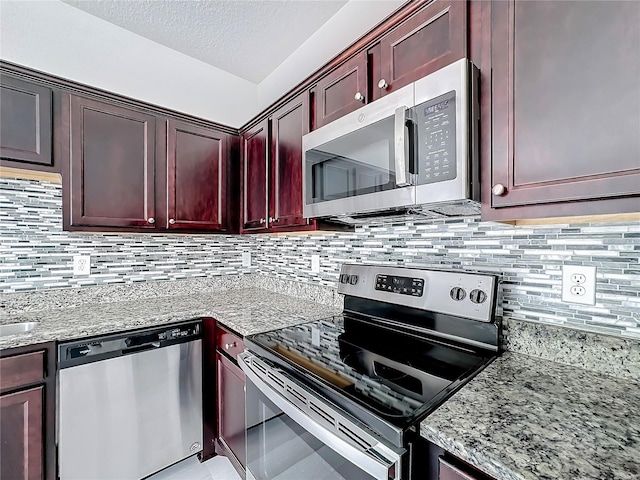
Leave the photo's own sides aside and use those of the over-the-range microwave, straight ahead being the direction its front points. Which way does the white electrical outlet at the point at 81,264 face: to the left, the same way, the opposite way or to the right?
to the left

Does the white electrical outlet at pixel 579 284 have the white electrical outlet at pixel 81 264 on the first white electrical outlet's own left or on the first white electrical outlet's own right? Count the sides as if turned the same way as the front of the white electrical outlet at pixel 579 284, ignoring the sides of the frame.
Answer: on the first white electrical outlet's own right

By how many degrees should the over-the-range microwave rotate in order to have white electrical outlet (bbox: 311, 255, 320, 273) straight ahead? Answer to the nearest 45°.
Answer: approximately 90° to its right

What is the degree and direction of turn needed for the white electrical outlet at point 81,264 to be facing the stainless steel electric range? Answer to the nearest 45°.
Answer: approximately 45° to its left

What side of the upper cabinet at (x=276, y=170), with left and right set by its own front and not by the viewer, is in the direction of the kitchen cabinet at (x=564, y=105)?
left

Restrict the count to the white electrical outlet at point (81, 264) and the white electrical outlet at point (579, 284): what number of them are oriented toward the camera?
2

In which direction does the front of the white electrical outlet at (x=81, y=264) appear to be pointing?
toward the camera

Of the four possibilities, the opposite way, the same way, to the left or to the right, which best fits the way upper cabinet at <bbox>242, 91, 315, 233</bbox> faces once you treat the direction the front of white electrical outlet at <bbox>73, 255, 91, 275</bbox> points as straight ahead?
to the right

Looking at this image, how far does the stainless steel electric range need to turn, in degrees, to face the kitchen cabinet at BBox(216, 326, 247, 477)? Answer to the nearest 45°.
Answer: approximately 90° to its right

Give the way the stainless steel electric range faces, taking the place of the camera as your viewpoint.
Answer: facing the viewer and to the left of the viewer

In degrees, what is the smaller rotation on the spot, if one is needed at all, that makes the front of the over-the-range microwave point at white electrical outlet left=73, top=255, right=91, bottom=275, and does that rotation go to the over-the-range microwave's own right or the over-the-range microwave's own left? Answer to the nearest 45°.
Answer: approximately 45° to the over-the-range microwave's own right

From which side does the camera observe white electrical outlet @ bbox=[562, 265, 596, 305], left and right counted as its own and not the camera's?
front
